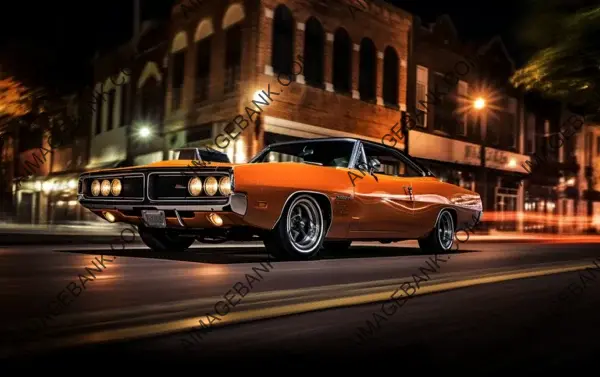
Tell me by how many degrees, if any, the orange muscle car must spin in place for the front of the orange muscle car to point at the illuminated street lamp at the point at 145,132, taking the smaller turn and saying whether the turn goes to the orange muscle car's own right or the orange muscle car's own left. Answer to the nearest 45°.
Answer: approximately 135° to the orange muscle car's own right

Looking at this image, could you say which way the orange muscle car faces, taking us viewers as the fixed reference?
facing the viewer and to the left of the viewer

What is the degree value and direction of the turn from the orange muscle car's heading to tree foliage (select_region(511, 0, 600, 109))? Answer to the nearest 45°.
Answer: approximately 180°
